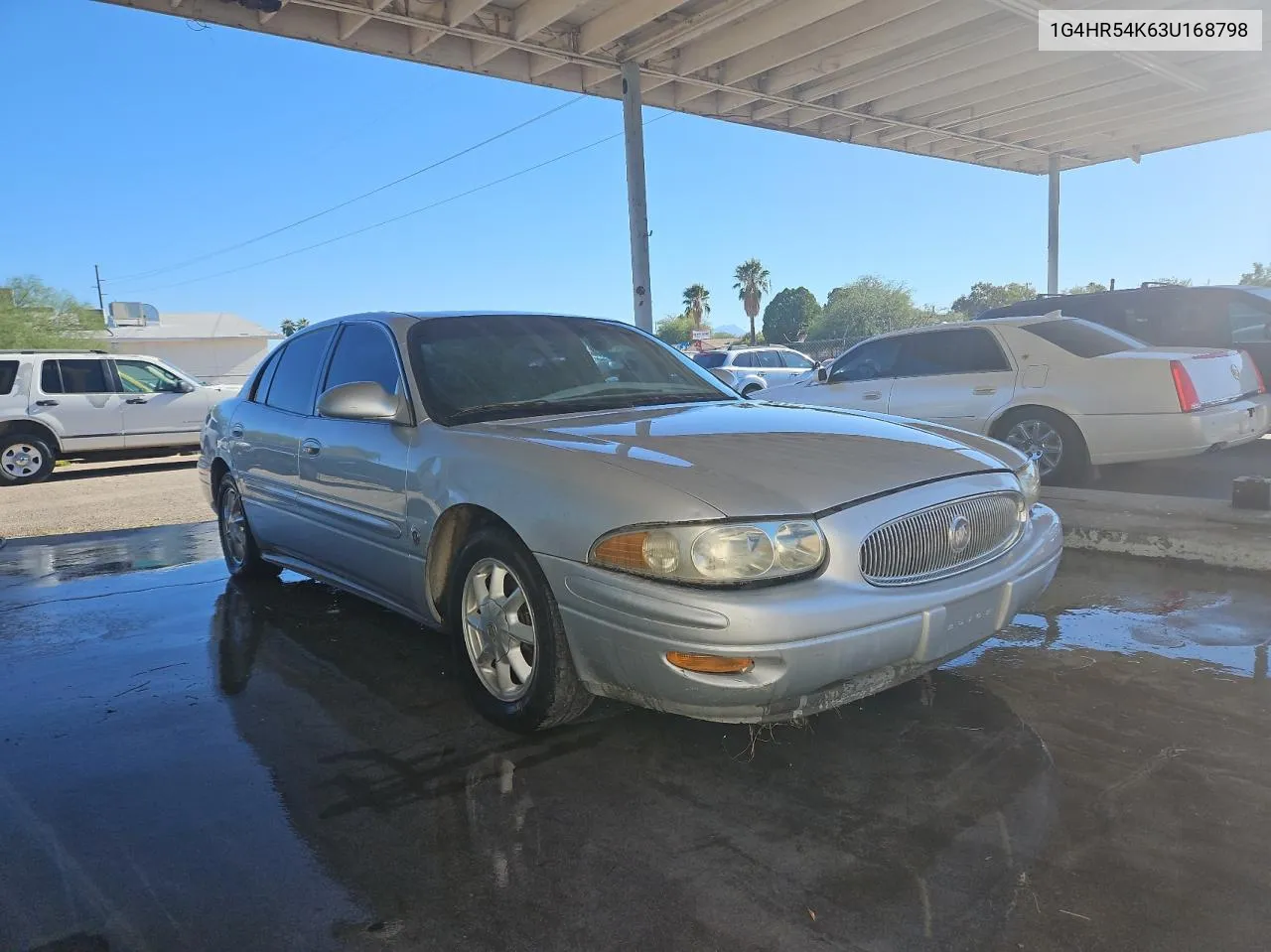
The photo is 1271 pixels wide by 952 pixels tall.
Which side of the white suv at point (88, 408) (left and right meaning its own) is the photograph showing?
right

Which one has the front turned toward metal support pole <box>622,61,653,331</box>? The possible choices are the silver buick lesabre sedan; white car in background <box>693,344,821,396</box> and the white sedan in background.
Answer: the white sedan in background

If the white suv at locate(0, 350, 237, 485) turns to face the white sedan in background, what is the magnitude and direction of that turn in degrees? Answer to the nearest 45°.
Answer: approximately 45° to its right

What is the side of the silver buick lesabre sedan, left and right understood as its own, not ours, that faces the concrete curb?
left

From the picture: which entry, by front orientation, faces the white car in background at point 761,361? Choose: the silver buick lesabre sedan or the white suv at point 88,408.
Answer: the white suv

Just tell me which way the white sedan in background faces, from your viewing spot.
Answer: facing away from the viewer and to the left of the viewer

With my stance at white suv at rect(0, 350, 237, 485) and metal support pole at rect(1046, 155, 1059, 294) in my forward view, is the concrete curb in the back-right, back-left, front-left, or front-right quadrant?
front-right

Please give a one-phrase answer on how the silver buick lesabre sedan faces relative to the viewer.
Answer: facing the viewer and to the right of the viewer

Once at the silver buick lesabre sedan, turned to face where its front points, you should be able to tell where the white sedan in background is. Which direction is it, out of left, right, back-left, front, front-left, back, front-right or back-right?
left

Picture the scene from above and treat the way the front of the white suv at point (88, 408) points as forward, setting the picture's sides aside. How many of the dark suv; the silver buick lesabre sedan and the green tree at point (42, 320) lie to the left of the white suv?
1

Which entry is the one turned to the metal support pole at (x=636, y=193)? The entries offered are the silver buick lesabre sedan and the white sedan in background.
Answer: the white sedan in background

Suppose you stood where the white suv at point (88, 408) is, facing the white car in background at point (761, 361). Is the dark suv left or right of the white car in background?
right

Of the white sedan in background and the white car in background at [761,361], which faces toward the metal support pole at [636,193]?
the white sedan in background

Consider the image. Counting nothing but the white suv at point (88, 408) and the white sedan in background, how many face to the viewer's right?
1

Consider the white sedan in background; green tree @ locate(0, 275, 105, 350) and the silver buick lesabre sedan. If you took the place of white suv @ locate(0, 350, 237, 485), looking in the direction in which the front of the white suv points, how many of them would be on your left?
1

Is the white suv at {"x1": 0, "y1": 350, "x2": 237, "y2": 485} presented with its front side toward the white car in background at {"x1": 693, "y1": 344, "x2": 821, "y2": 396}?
yes
